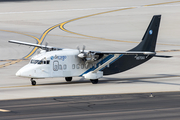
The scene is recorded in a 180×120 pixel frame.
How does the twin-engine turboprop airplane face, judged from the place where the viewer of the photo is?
facing the viewer and to the left of the viewer
